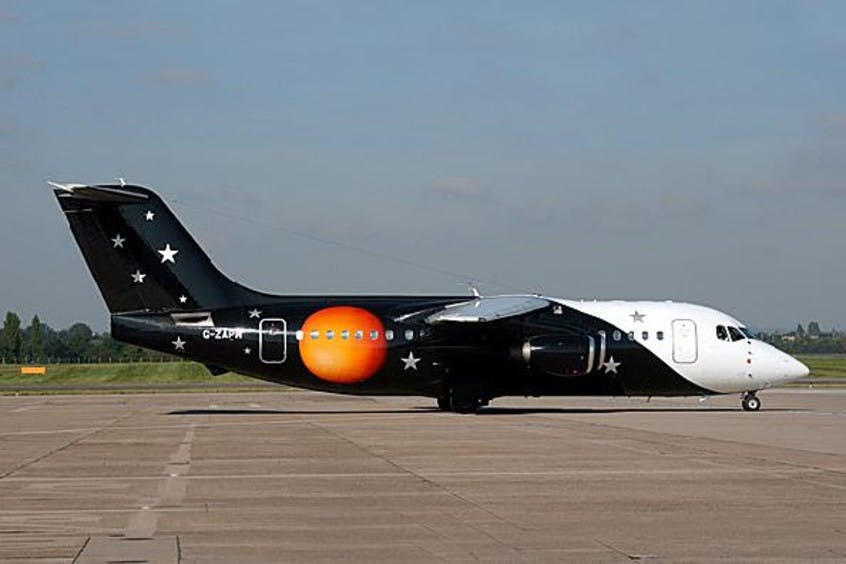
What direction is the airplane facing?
to the viewer's right
